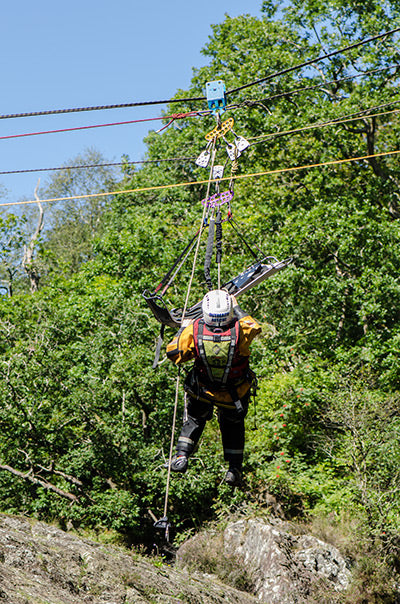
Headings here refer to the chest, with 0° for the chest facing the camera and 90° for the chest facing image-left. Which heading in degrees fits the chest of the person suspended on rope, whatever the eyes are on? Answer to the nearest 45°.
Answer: approximately 180°
